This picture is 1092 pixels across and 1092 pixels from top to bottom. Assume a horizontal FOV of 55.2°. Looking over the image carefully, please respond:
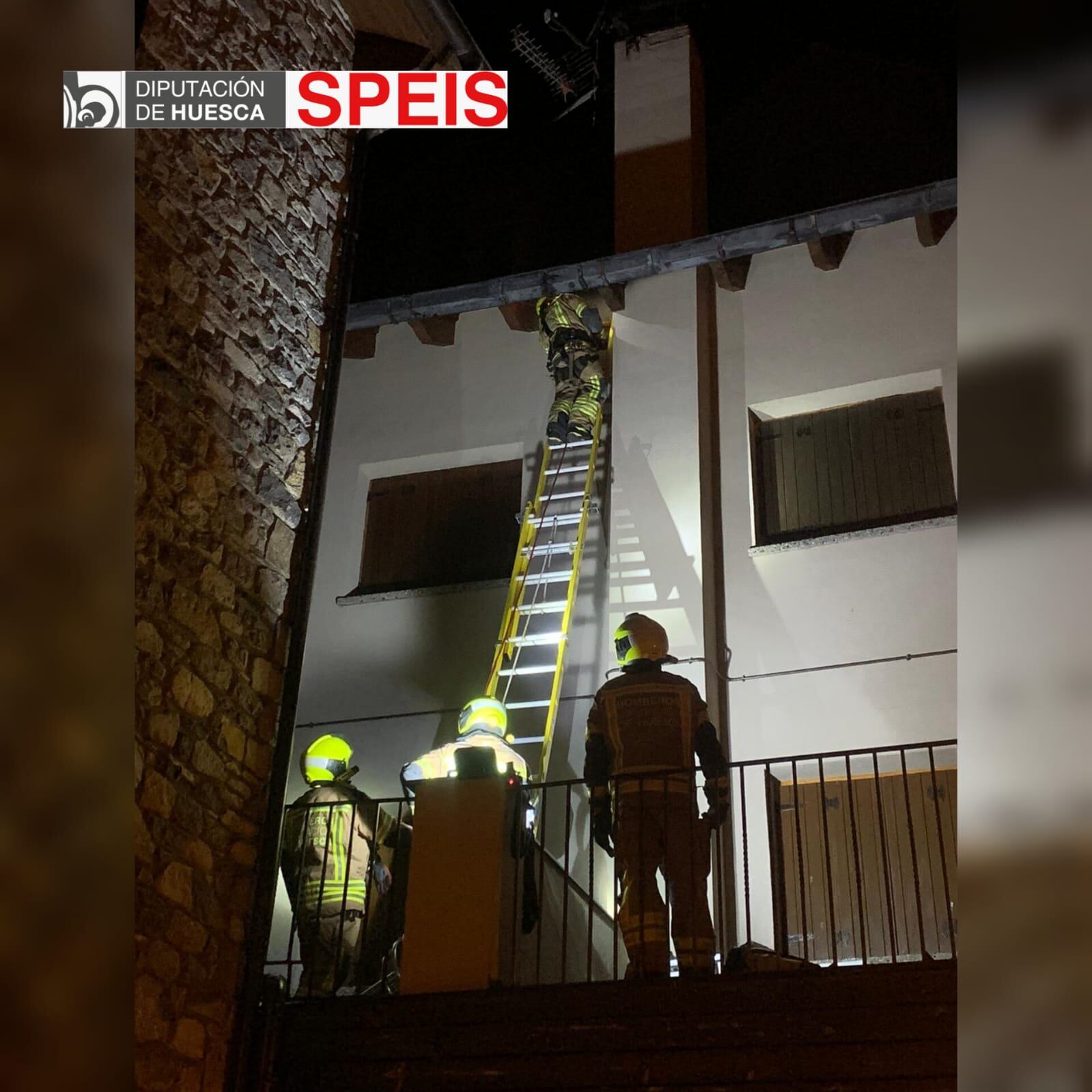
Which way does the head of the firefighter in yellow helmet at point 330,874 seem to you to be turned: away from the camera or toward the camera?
away from the camera

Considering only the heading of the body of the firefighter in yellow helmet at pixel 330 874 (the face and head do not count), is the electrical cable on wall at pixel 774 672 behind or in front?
in front

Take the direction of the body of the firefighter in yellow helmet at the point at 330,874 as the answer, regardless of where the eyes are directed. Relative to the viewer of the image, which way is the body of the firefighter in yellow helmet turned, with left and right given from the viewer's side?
facing away from the viewer and to the right of the viewer

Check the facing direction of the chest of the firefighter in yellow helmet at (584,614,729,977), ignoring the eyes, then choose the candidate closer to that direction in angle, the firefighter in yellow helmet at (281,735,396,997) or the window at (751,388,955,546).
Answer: the window

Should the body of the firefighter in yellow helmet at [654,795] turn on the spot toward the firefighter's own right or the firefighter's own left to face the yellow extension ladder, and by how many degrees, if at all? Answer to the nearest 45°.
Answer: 0° — they already face it

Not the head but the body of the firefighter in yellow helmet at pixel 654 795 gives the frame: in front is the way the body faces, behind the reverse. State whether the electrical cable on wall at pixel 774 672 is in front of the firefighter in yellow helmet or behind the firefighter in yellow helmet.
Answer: in front

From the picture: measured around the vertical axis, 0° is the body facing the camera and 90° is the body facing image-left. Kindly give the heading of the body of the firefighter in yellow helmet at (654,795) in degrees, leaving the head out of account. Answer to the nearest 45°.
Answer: approximately 180°

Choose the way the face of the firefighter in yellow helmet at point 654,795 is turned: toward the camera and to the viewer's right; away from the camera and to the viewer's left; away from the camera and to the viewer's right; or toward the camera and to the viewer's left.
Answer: away from the camera and to the viewer's left

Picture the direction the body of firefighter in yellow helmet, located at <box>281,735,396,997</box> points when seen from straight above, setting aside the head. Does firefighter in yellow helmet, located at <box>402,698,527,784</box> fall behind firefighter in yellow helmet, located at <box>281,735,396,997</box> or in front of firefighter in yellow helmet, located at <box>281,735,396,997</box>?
in front

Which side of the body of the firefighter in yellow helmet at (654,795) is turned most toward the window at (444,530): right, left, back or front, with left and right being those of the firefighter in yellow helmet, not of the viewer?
front

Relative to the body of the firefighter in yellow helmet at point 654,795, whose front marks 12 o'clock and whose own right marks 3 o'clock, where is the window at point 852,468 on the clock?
The window is roughly at 1 o'clock from the firefighter in yellow helmet.

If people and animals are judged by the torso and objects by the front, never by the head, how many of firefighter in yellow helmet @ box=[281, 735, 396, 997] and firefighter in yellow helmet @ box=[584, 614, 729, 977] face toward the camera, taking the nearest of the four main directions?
0
